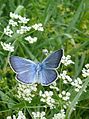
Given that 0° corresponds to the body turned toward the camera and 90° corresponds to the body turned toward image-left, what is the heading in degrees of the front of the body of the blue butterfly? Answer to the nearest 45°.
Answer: approximately 180°
